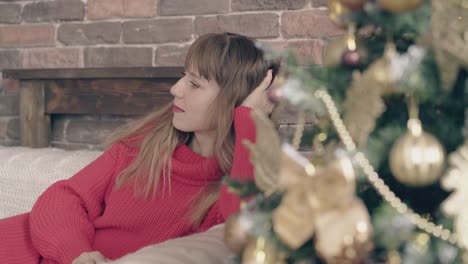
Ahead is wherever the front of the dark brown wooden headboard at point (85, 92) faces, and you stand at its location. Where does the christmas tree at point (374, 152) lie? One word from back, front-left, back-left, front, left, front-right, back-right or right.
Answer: front

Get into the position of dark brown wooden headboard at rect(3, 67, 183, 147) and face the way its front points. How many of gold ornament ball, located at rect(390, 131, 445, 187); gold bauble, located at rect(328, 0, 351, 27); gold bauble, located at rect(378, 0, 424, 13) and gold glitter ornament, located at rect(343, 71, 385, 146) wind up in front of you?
4

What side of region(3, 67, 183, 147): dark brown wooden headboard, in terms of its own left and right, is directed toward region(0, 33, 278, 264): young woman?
front

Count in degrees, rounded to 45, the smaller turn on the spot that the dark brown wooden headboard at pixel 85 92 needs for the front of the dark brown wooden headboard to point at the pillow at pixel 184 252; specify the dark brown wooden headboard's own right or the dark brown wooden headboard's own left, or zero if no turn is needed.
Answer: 0° — it already faces it

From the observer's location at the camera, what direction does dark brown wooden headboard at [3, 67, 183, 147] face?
facing the viewer

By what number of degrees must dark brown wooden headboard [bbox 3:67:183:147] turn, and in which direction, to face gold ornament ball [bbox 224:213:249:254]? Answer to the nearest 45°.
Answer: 0° — it already faces it

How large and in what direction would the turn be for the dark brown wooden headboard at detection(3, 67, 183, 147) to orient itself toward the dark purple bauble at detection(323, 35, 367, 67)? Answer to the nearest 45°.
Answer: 0° — it already faces it

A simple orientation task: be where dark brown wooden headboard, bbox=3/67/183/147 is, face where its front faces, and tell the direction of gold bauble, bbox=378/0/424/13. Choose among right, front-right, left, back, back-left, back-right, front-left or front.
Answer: front

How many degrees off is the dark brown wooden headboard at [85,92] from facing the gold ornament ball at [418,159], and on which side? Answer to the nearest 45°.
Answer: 0° — it already faces it

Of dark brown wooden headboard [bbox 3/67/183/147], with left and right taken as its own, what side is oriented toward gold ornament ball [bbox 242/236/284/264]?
front

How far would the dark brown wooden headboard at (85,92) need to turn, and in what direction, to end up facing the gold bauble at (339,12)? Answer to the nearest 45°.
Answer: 0° — it already faces it

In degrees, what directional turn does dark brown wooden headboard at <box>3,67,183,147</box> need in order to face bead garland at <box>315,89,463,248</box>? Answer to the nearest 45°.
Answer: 0° — it already faces it
